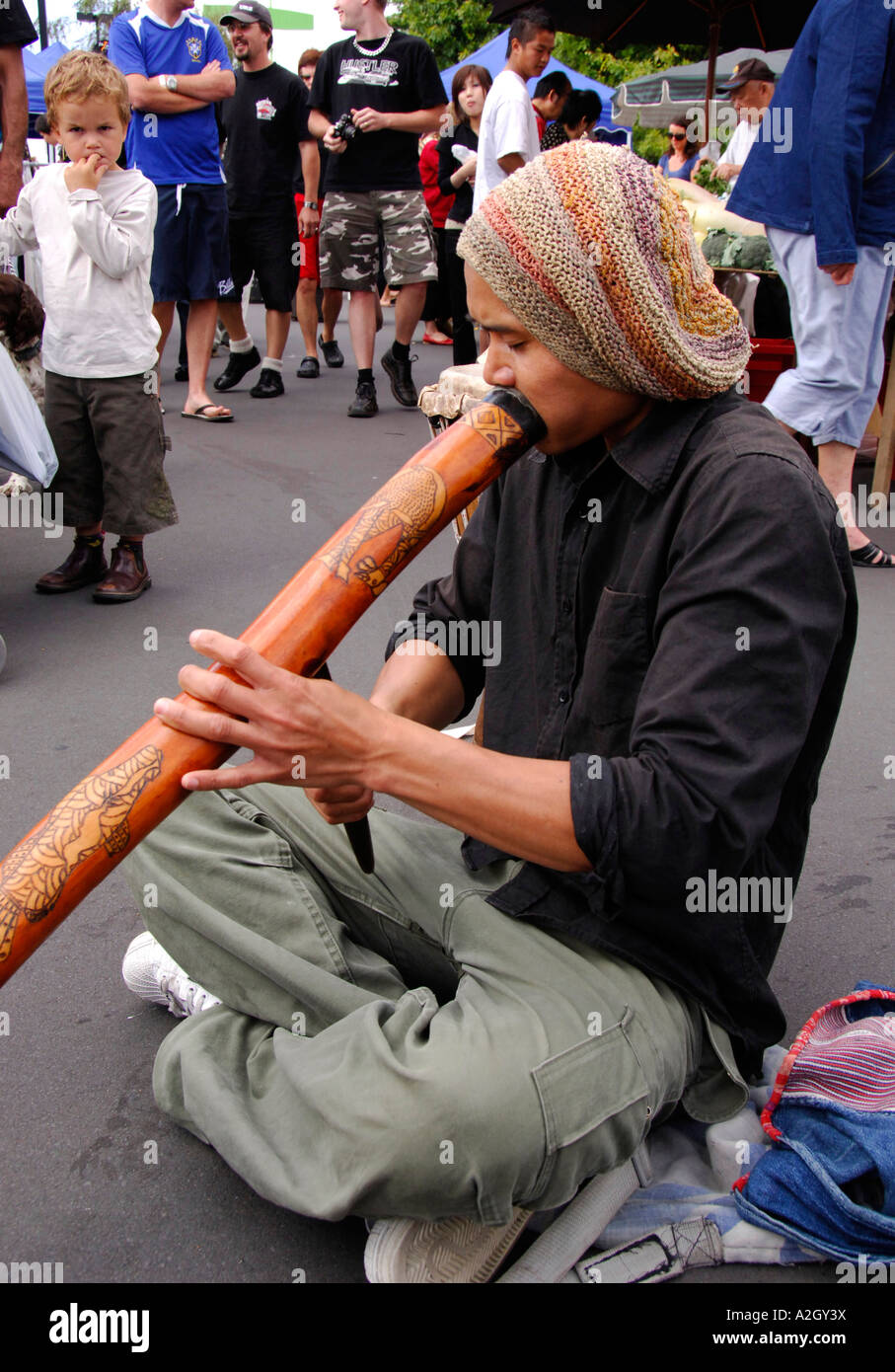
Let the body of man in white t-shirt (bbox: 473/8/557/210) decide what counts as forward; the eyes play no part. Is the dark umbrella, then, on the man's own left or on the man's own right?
on the man's own left

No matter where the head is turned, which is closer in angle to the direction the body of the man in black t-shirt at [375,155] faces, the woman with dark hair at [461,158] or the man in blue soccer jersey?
the man in blue soccer jersey

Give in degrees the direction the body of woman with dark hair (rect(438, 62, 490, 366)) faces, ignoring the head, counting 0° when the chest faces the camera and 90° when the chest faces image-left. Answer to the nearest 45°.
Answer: approximately 0°

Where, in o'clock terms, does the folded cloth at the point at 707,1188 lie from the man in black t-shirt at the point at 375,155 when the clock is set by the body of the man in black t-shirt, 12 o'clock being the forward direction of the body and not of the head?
The folded cloth is roughly at 12 o'clock from the man in black t-shirt.
